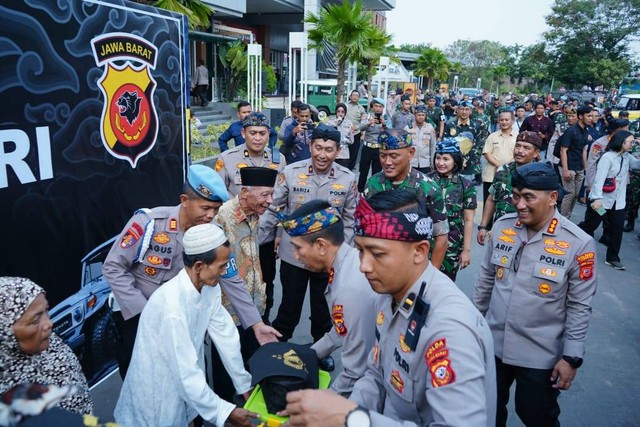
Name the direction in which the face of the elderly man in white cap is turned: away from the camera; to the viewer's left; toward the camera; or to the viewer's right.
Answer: to the viewer's right

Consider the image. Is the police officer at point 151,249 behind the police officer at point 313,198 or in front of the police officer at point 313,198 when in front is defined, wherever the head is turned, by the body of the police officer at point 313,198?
in front

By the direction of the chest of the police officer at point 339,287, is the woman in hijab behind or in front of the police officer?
in front

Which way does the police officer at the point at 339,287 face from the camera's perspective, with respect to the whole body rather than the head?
to the viewer's left

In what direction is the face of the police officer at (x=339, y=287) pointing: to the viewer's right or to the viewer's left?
to the viewer's left

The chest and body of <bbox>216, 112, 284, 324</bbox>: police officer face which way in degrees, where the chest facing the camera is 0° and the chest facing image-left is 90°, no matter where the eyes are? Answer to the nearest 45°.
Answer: approximately 0°

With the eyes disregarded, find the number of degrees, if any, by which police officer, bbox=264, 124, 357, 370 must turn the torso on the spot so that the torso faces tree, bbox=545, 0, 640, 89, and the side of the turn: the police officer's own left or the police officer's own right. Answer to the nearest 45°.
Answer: approximately 135° to the police officer's own left

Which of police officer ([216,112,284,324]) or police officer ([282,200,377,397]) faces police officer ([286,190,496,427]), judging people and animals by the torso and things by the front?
police officer ([216,112,284,324])

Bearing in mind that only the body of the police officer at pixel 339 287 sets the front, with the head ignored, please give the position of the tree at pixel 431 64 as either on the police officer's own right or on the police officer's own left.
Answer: on the police officer's own right

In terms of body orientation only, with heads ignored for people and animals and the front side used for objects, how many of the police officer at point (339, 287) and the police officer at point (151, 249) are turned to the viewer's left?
1

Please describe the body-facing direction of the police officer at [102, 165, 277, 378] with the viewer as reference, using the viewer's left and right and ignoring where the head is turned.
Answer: facing the viewer and to the right of the viewer

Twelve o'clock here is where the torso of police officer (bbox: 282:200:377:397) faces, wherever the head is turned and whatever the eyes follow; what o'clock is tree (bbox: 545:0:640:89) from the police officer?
The tree is roughly at 4 o'clock from the police officer.

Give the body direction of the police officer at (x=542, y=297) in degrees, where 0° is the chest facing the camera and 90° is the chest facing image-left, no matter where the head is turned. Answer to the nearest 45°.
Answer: approximately 45°
